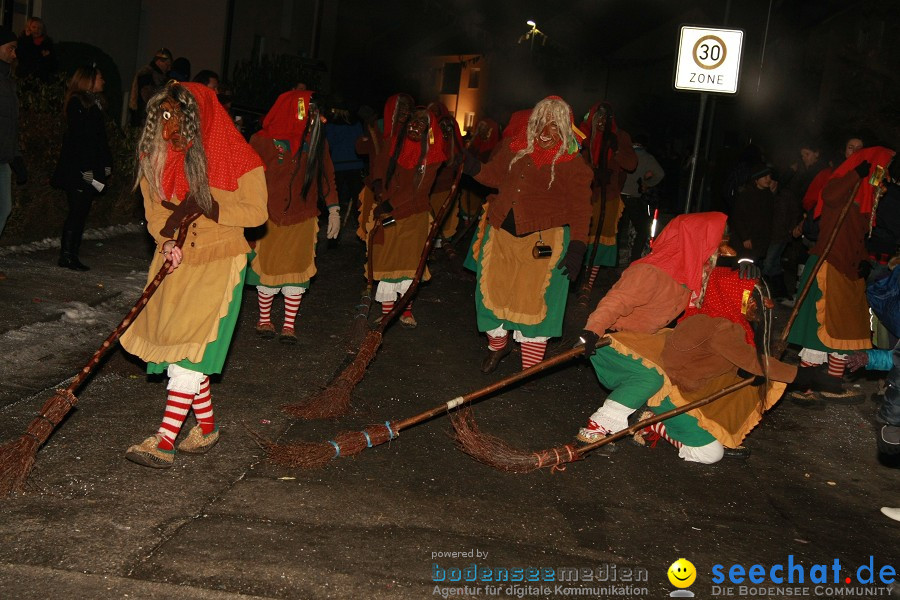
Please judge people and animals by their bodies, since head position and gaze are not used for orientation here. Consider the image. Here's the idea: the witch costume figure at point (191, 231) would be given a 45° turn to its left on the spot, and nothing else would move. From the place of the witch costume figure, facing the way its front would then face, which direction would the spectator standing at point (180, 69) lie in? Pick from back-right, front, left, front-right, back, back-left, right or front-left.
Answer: back

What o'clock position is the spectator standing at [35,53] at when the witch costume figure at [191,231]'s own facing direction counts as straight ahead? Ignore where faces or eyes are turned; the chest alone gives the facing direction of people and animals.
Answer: The spectator standing is roughly at 4 o'clock from the witch costume figure.

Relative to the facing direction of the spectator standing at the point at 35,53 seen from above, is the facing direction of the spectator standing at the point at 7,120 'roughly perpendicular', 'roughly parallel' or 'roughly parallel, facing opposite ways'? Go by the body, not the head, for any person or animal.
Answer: roughly perpendicular

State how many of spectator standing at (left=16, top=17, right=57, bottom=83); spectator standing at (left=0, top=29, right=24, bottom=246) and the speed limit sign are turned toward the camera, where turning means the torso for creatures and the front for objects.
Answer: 2

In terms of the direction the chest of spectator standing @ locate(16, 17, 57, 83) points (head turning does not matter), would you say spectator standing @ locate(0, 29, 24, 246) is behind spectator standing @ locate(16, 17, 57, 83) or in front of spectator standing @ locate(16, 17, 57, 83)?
in front

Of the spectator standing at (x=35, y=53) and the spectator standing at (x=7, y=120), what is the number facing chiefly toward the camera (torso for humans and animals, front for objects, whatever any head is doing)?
1

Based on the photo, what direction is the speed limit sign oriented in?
toward the camera

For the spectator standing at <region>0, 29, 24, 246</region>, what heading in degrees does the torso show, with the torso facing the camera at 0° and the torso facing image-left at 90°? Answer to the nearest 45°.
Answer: approximately 270°

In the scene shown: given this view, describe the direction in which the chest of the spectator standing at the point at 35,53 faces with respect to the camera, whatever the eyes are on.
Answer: toward the camera

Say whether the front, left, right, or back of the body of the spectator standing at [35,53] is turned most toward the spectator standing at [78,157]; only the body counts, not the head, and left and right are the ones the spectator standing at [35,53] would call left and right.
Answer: front
